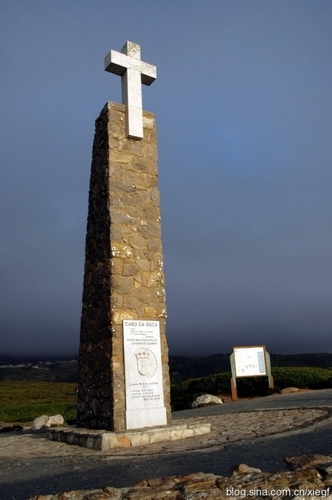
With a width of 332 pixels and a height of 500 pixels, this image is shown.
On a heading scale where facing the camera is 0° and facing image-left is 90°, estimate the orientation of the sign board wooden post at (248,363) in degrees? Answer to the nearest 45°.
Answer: approximately 315°

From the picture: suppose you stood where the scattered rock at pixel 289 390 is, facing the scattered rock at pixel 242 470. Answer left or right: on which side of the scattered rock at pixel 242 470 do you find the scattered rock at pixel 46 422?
right

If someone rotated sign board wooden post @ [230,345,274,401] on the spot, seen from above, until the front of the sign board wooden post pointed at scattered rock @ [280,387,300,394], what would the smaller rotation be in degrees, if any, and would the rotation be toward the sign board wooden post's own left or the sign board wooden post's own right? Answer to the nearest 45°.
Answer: approximately 90° to the sign board wooden post's own left

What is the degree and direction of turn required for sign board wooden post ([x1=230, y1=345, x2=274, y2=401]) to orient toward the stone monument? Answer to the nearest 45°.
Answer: approximately 45° to its right

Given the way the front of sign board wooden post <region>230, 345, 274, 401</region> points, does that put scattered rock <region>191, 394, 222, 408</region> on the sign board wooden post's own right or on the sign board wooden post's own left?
on the sign board wooden post's own right

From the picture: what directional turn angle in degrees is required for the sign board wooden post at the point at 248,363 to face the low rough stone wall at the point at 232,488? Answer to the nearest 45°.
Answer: approximately 45° to its right
